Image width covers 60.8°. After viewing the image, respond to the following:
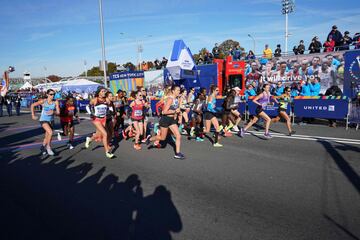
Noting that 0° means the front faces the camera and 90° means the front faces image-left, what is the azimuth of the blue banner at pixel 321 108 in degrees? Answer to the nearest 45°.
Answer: approximately 0°

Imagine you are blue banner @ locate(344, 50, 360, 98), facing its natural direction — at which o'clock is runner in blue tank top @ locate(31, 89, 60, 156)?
The runner in blue tank top is roughly at 1 o'clock from the blue banner.

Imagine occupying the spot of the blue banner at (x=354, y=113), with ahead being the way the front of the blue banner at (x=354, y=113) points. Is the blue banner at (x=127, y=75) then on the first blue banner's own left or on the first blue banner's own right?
on the first blue banner's own right

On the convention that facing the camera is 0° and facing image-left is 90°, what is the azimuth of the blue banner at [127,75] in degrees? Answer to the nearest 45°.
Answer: approximately 0°

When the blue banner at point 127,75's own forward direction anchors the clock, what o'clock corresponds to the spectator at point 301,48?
The spectator is roughly at 10 o'clock from the blue banner.

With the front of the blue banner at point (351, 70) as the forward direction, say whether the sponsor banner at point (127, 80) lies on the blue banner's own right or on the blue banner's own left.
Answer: on the blue banner's own right
